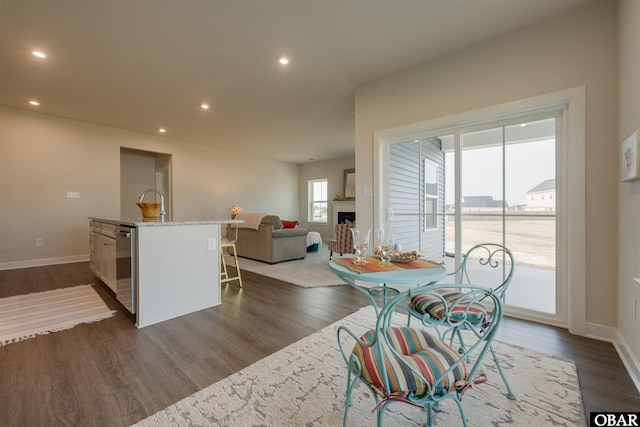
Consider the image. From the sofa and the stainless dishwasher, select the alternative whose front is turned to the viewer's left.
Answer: the stainless dishwasher

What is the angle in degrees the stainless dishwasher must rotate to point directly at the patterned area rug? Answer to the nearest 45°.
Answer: approximately 135° to its left

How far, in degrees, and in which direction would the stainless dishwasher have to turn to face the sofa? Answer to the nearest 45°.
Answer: approximately 135° to its right

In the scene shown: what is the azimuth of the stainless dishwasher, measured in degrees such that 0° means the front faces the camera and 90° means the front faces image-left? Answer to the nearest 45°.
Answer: approximately 90°

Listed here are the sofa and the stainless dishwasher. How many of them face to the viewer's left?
1

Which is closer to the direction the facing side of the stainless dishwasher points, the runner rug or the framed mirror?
the runner rug
